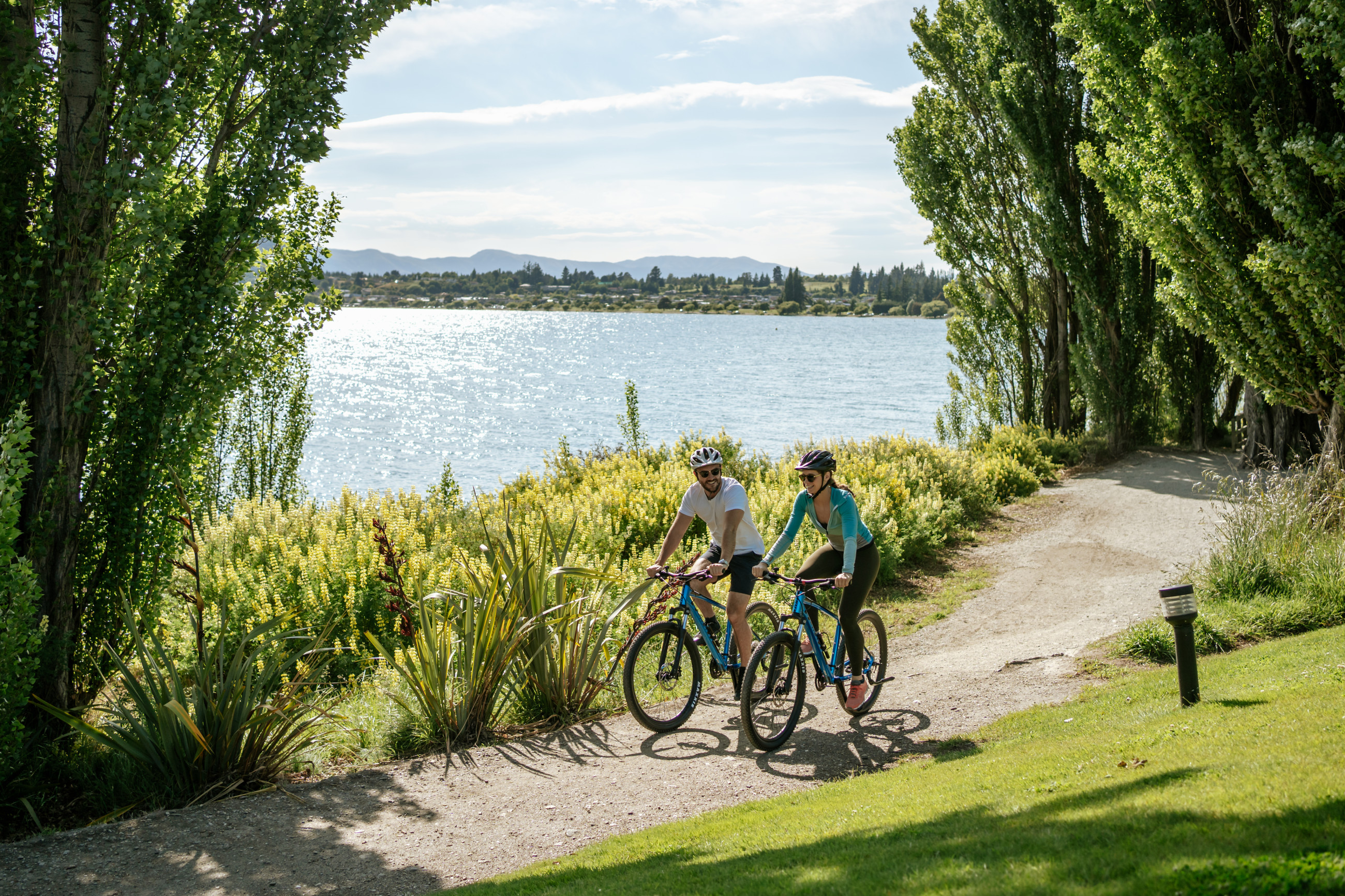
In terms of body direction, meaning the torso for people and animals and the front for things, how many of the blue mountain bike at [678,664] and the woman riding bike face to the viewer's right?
0

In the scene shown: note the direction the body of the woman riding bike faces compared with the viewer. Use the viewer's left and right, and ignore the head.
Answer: facing the viewer and to the left of the viewer

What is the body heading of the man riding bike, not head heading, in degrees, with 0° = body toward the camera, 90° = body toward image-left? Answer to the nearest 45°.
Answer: approximately 45°

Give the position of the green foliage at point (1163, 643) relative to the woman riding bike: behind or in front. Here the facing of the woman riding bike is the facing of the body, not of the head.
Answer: behind

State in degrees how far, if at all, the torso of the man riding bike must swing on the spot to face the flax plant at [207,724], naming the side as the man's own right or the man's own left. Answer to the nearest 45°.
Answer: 0° — they already face it

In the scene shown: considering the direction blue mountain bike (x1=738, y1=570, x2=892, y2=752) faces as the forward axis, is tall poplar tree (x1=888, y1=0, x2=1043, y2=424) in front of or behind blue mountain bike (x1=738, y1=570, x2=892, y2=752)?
behind

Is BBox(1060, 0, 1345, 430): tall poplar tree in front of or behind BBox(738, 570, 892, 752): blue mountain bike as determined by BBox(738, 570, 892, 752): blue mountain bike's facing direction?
behind

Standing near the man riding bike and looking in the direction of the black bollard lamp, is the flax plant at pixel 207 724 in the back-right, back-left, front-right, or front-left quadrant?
back-right

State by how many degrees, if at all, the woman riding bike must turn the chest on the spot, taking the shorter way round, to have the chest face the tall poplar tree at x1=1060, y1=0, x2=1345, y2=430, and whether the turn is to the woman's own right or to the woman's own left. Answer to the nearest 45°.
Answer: approximately 180°

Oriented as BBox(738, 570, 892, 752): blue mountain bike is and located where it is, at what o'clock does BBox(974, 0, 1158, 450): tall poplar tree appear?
The tall poplar tree is roughly at 5 o'clock from the blue mountain bike.

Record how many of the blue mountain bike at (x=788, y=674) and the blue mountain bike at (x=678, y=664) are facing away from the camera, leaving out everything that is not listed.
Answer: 0

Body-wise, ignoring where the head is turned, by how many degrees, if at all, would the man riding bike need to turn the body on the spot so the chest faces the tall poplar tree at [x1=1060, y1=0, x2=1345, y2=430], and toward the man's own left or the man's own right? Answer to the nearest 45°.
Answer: approximately 180°

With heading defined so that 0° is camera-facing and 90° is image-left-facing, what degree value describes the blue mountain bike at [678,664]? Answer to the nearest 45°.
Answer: approximately 45°
